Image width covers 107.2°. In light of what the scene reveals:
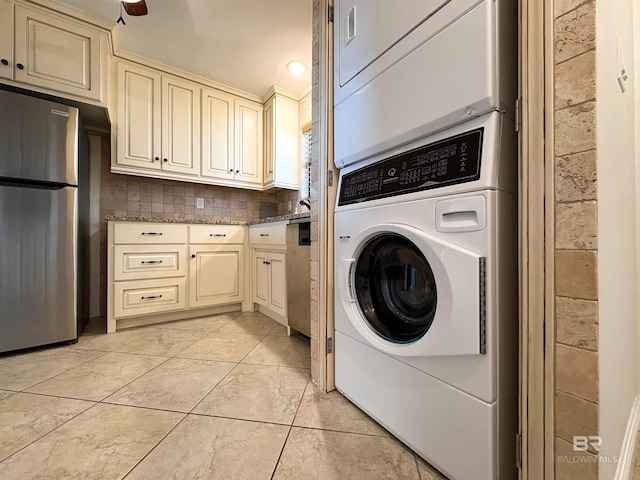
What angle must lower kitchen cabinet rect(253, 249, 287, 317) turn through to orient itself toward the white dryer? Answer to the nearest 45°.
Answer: approximately 45° to its left

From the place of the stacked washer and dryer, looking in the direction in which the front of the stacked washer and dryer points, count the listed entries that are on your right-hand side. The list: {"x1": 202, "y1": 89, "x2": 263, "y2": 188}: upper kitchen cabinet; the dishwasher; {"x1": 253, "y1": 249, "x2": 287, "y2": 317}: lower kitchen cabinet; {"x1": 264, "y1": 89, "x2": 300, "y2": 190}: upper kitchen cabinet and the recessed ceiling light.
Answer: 5

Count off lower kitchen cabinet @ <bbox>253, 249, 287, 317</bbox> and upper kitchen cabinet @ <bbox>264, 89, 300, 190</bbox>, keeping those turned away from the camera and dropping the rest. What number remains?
0

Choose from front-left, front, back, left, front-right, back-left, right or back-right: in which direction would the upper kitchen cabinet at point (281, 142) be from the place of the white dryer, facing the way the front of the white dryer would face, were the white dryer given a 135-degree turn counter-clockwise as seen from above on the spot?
back-left

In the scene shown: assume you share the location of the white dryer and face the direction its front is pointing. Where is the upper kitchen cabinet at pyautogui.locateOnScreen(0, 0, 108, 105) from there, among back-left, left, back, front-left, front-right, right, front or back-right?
front-right

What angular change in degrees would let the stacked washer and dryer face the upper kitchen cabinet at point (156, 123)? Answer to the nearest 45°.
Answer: approximately 45° to its right

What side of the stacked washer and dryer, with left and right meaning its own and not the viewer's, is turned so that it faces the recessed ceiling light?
right

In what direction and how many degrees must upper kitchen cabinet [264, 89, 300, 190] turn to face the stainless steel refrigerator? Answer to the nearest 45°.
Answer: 0° — it already faces it

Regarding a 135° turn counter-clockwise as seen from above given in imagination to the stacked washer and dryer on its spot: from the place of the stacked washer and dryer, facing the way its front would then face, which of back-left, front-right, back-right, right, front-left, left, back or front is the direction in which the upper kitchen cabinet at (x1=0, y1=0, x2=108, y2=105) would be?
back

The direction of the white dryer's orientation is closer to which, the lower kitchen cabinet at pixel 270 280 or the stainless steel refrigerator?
the stainless steel refrigerator

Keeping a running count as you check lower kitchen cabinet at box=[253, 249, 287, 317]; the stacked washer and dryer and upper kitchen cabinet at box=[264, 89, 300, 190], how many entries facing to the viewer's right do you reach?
0

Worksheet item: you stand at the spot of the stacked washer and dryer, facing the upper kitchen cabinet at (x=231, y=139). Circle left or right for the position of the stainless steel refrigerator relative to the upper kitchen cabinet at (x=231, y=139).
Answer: left

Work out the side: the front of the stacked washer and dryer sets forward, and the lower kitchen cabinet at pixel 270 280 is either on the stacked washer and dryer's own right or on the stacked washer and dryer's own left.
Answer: on the stacked washer and dryer's own right

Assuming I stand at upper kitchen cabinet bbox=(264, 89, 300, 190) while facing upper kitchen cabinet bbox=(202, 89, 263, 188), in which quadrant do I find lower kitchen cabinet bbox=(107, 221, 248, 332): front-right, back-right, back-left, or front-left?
front-left

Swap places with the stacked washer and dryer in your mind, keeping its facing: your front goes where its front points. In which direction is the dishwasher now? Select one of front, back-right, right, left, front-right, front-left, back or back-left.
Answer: right

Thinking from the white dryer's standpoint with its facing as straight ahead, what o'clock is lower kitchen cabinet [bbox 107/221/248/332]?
The lower kitchen cabinet is roughly at 2 o'clock from the white dryer.

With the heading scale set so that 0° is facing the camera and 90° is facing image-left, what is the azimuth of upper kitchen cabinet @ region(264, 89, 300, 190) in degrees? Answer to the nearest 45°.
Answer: approximately 45°

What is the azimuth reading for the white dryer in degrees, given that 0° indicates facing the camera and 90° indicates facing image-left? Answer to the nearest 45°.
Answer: approximately 45°
